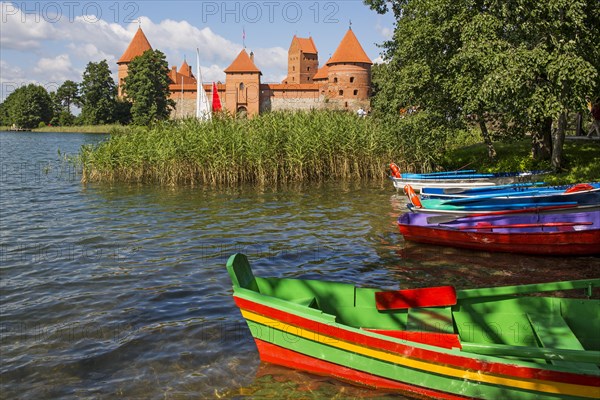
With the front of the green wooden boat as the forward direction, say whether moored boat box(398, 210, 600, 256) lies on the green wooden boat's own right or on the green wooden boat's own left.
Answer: on the green wooden boat's own right

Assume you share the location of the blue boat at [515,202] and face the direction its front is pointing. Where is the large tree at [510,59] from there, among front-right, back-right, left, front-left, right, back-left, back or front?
right

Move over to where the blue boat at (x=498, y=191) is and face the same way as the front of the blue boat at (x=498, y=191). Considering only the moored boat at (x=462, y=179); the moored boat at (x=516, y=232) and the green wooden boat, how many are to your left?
2

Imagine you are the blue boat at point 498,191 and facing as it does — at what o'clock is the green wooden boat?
The green wooden boat is roughly at 9 o'clock from the blue boat.

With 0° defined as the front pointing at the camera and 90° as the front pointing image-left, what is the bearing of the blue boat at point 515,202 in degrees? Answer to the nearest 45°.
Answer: approximately 90°

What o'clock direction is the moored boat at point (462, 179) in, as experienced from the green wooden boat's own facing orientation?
The moored boat is roughly at 3 o'clock from the green wooden boat.

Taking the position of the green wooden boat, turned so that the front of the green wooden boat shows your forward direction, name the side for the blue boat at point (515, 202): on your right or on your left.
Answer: on your right

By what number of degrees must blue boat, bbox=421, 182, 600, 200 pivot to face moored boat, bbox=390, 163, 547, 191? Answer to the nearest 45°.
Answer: approximately 90° to its right

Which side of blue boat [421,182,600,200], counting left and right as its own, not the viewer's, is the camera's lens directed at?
left

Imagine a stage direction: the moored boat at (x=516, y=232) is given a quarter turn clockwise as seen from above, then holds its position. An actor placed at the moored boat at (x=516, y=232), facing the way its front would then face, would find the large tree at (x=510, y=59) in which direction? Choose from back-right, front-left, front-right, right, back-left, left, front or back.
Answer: front

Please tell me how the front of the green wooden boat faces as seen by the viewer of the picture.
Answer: facing to the left of the viewer

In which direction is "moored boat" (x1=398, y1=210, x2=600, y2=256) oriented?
to the viewer's left

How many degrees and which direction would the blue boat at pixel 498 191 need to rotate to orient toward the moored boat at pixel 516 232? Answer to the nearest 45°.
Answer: approximately 90° to its left
